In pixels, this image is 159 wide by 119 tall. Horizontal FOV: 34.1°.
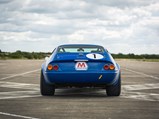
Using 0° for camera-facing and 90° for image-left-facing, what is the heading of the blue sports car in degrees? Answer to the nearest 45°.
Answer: approximately 180°
